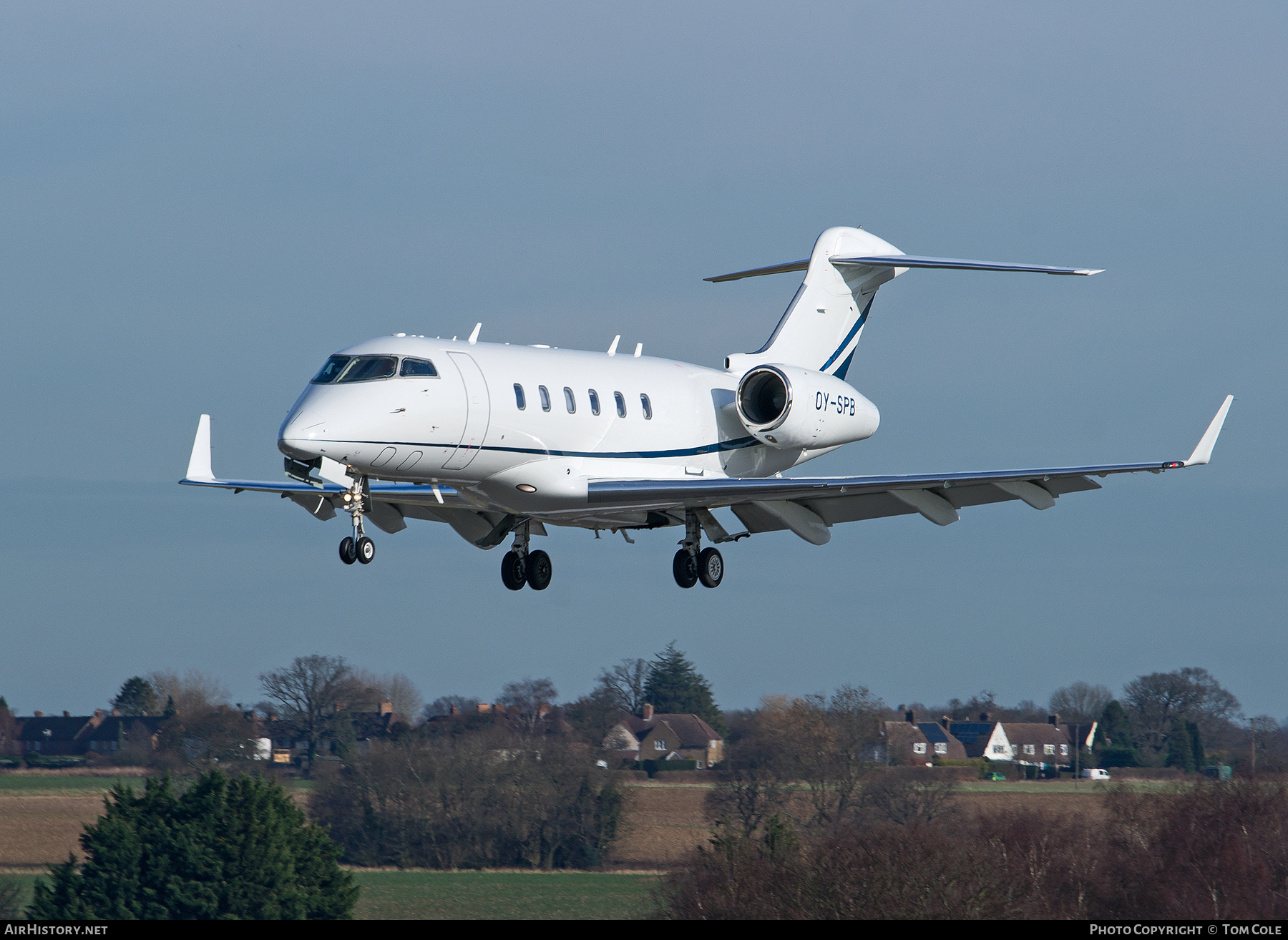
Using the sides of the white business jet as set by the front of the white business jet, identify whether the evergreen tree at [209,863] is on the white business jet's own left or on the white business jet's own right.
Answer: on the white business jet's own right

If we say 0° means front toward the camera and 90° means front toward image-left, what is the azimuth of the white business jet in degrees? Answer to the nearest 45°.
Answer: approximately 45°
